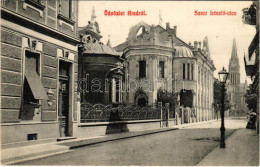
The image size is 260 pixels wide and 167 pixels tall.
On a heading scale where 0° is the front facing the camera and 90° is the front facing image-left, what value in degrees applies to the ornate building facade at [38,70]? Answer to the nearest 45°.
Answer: approximately 315°

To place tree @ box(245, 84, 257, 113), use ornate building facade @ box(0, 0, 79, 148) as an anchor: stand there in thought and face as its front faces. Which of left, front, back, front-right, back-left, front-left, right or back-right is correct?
left
